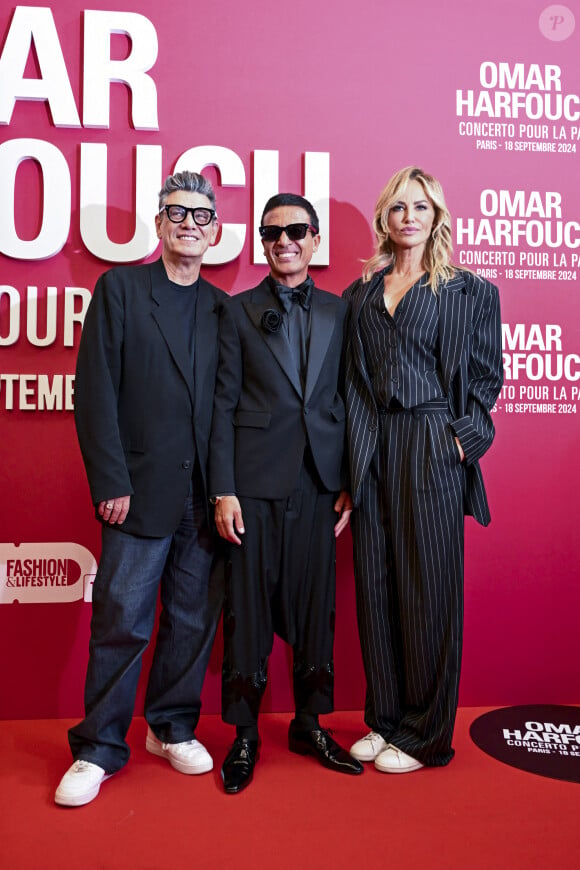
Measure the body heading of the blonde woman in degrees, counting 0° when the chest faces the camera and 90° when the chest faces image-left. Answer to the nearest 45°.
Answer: approximately 45°

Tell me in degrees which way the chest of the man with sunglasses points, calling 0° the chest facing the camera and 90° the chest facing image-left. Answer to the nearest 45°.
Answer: approximately 0°

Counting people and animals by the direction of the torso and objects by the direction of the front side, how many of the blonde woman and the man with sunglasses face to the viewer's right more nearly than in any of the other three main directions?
0

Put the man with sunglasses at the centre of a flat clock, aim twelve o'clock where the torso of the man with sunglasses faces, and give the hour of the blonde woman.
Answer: The blonde woman is roughly at 9 o'clock from the man with sunglasses.

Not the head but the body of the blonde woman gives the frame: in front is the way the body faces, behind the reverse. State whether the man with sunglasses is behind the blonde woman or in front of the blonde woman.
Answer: in front

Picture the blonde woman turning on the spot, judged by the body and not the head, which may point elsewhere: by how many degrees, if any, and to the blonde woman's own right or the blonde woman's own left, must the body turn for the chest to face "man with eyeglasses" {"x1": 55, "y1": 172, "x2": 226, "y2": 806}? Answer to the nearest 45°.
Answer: approximately 45° to the blonde woman's own right
